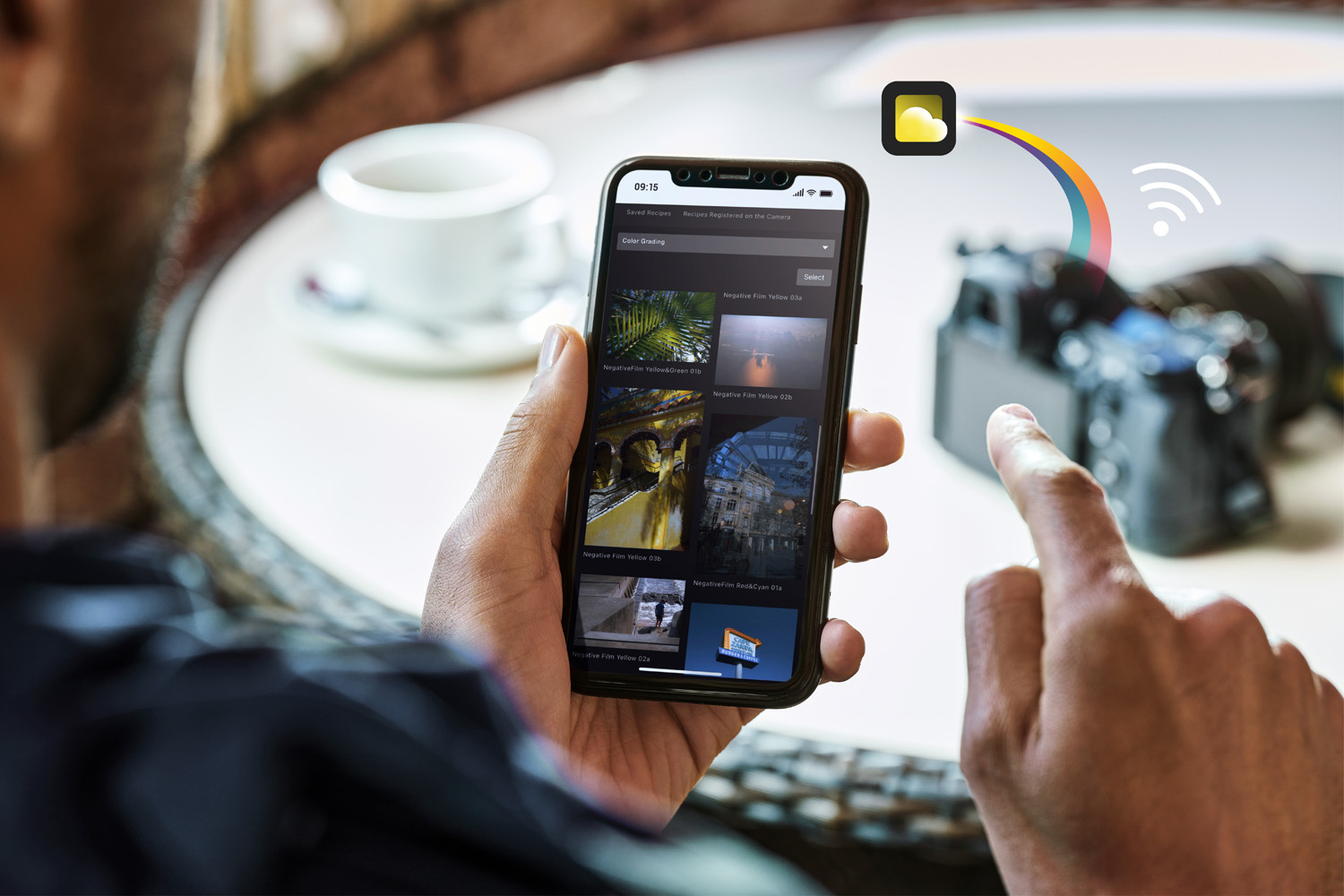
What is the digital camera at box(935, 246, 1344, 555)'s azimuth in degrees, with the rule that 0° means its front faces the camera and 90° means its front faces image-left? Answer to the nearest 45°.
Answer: approximately 225°

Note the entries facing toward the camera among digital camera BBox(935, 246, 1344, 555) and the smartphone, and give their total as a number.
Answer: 1

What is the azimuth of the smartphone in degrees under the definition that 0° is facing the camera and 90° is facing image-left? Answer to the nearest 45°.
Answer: approximately 0°

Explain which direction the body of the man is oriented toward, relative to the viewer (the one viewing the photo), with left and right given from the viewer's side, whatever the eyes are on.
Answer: facing away from the viewer and to the right of the viewer

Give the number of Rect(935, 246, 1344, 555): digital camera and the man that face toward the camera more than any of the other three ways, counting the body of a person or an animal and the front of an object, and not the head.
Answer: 0
